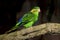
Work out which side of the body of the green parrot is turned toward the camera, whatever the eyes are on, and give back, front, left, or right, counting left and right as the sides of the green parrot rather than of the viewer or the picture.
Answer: right
